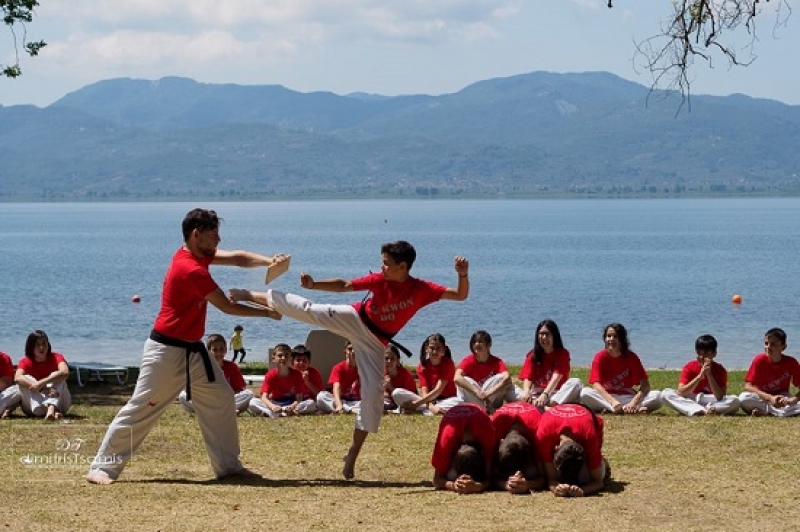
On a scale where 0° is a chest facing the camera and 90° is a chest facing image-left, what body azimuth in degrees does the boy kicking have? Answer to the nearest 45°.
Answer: approximately 45°

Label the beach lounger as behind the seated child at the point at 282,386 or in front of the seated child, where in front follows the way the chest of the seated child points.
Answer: behind

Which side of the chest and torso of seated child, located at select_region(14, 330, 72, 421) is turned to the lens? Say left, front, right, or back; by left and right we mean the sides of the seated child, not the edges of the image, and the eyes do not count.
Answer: front

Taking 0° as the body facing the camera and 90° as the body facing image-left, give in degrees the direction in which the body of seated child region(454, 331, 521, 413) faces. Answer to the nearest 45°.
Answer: approximately 0°

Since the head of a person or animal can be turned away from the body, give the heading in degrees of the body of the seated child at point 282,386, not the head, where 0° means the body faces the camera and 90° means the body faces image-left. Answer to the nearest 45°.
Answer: approximately 0°

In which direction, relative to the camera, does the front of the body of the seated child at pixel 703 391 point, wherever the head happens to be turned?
toward the camera

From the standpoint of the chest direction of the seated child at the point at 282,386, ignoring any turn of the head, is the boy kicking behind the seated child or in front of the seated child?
in front

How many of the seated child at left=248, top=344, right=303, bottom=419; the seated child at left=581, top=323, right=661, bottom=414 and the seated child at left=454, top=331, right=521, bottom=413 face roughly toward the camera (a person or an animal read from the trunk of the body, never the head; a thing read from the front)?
3

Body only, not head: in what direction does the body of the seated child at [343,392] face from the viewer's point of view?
toward the camera

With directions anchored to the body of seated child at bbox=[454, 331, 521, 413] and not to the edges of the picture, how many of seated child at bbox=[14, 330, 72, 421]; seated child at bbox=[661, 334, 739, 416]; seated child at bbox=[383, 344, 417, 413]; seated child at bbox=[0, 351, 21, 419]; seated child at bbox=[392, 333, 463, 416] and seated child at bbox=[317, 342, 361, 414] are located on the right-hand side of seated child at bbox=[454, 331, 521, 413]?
5

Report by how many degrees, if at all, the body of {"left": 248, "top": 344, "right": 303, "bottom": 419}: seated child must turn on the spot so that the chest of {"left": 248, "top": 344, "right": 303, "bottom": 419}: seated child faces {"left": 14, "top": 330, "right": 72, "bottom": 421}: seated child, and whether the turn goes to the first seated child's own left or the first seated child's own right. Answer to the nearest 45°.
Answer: approximately 90° to the first seated child's own right

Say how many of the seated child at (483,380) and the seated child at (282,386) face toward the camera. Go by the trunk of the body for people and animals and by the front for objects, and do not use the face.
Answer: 2
